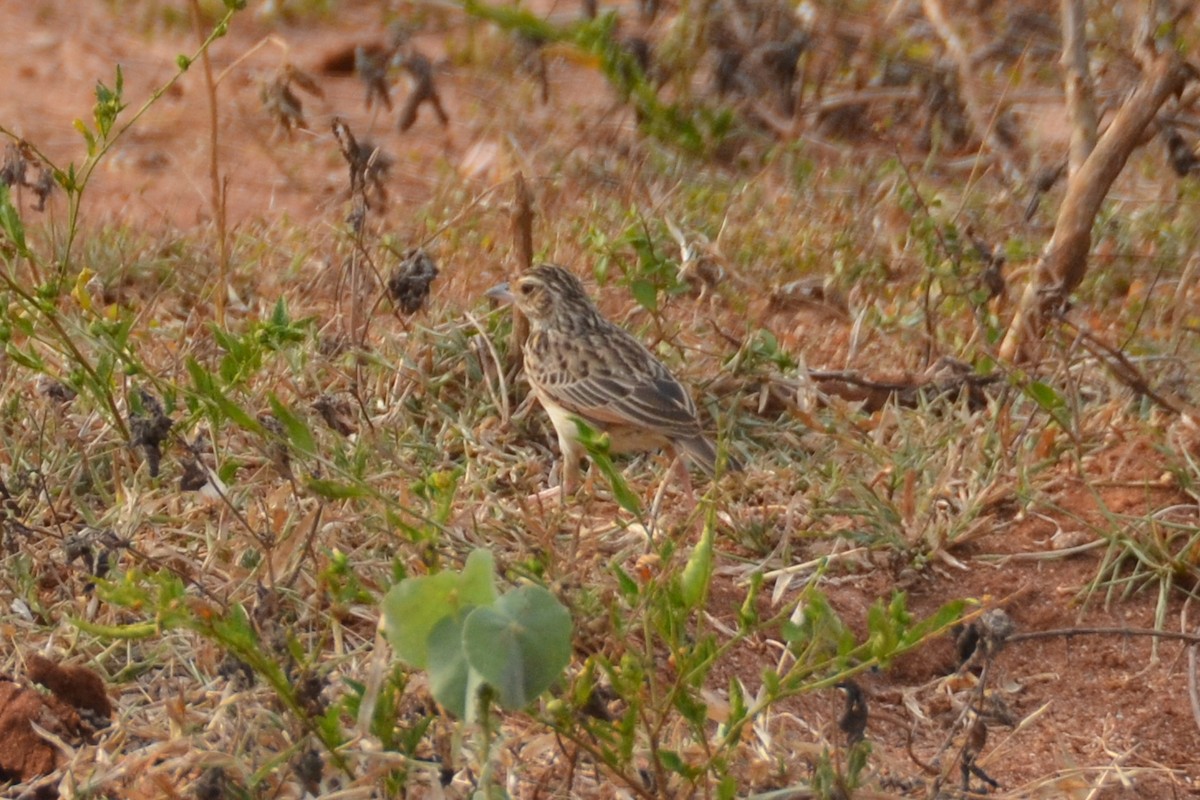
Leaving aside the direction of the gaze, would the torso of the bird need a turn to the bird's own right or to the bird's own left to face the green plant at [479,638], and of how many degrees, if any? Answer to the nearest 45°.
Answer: approximately 90° to the bird's own left

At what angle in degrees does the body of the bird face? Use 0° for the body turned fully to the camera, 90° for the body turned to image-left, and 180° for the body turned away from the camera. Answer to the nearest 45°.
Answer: approximately 90°

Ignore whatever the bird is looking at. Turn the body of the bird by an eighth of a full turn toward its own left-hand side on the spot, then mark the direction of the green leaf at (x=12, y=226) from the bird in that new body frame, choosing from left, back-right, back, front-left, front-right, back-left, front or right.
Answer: front

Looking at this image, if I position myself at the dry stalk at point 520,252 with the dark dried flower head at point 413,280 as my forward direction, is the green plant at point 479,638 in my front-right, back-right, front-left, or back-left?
front-left

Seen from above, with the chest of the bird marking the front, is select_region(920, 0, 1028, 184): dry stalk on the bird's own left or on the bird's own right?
on the bird's own right

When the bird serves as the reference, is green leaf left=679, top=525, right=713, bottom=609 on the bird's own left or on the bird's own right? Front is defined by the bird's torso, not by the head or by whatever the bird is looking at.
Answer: on the bird's own left

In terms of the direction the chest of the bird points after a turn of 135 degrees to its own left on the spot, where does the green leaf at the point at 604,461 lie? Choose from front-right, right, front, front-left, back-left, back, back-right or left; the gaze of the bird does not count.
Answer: front-right

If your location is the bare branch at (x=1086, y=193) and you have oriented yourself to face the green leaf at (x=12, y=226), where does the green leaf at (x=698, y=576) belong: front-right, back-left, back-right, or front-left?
front-left

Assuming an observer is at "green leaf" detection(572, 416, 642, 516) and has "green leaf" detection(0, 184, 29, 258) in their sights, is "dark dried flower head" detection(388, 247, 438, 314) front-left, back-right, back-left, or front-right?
front-right

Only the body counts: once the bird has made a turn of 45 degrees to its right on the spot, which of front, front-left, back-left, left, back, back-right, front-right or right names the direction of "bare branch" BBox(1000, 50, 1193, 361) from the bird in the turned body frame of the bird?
back-right

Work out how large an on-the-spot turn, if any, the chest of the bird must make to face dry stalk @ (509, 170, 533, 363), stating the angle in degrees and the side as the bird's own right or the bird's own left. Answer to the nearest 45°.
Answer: approximately 90° to the bird's own right
